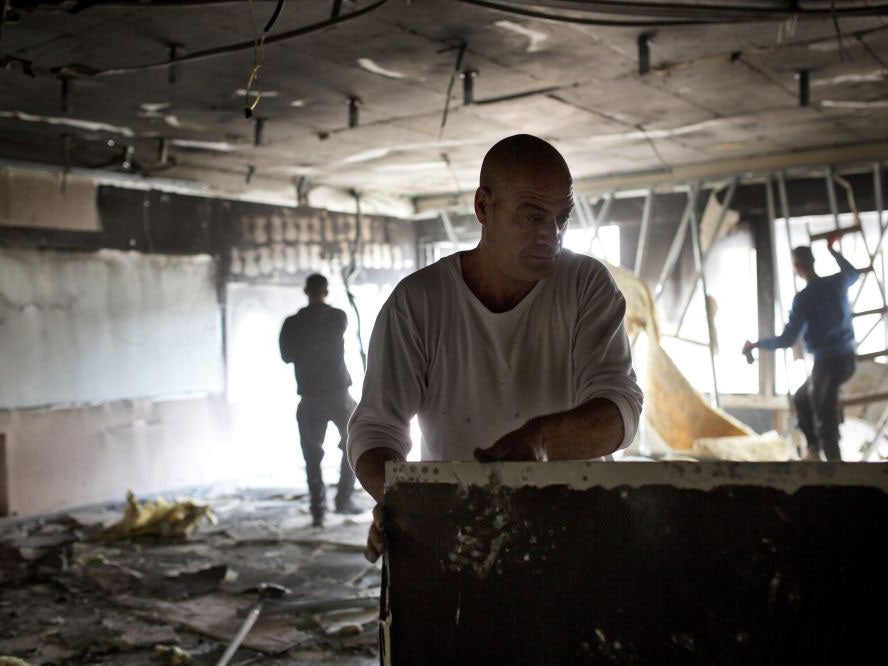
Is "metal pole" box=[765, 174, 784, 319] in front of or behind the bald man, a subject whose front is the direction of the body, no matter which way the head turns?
behind

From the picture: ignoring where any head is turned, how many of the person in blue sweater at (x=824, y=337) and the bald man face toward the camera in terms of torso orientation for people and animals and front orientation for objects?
1

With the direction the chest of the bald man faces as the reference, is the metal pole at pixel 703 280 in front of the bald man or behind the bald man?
behind

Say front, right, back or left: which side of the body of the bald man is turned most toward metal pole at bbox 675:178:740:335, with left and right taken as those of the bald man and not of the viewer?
back

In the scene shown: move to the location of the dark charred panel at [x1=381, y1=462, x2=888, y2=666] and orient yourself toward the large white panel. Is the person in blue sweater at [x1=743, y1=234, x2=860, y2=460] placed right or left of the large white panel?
right

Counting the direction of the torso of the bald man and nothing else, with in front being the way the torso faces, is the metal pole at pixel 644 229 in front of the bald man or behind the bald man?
behind

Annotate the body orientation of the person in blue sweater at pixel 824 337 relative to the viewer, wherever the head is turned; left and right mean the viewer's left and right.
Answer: facing away from the viewer and to the left of the viewer

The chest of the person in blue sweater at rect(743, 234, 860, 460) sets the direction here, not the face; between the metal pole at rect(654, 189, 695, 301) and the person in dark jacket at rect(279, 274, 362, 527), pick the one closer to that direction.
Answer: the metal pole
